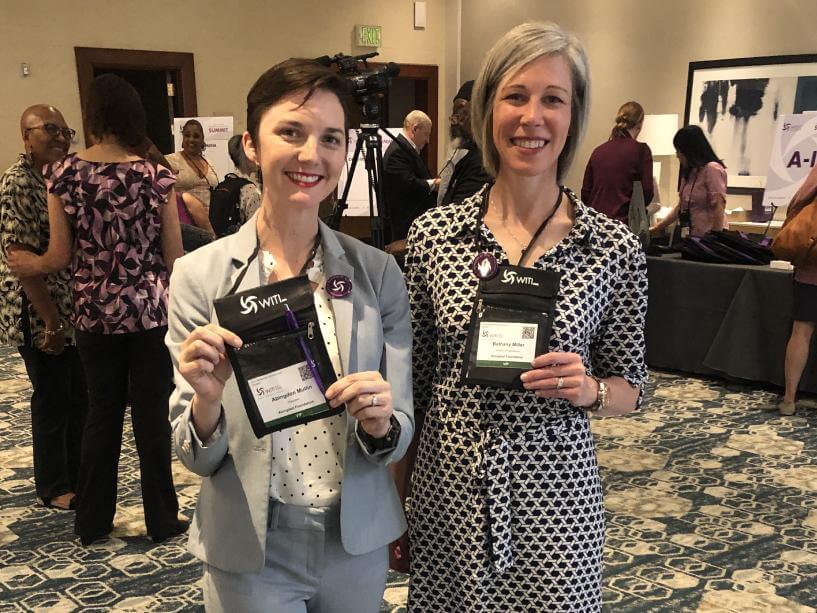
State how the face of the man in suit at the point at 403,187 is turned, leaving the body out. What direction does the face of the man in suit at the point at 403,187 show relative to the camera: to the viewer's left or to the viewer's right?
to the viewer's right

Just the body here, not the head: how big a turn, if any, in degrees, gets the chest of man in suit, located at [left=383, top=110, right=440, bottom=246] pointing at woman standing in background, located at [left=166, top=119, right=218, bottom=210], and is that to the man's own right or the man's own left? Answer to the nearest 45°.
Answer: approximately 180°

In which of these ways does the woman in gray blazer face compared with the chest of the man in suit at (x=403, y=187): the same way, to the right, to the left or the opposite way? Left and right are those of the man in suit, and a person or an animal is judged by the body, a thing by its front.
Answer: to the right

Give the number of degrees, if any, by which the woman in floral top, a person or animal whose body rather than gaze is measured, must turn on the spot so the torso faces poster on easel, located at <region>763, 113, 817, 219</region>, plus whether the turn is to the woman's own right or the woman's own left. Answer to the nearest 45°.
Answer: approximately 90° to the woman's own right

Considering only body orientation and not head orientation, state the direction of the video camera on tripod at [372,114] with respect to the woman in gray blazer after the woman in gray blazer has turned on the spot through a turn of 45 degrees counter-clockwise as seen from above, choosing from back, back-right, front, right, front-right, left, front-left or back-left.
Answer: back-left

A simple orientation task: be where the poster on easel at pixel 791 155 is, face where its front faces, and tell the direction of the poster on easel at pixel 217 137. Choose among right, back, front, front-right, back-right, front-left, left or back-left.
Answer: right

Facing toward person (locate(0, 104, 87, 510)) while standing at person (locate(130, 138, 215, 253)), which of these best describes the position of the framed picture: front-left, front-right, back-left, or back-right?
back-left

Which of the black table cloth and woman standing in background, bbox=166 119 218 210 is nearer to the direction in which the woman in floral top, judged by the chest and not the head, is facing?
the woman standing in background

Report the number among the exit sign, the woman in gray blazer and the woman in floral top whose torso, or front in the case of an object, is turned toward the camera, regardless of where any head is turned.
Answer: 2

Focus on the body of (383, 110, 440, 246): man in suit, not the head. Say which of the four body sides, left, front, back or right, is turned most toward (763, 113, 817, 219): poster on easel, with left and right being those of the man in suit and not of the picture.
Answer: front

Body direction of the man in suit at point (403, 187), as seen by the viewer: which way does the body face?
to the viewer's right

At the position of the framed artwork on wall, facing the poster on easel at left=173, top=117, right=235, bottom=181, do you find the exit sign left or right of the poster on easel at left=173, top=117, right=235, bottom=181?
right

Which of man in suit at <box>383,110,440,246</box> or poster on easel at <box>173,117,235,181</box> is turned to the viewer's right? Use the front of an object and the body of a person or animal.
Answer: the man in suit
